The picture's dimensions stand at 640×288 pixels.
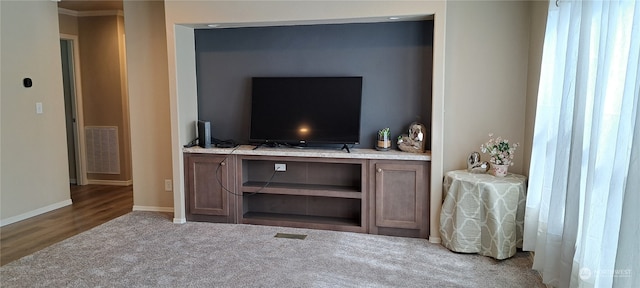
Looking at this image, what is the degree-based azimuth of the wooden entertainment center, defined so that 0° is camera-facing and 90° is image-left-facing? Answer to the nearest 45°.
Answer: approximately 0°

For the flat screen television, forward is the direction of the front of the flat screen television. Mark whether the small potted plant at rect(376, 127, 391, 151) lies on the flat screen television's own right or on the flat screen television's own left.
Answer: on the flat screen television's own left

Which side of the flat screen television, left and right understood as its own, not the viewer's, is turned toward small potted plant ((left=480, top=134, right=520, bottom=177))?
left

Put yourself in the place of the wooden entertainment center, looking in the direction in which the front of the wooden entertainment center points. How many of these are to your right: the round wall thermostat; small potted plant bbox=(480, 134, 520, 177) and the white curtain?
1

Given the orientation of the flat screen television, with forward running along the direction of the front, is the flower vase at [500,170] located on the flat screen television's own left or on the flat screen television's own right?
on the flat screen television's own left

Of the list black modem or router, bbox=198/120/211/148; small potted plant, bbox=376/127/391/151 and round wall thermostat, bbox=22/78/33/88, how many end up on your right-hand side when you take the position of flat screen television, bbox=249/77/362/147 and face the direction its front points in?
2

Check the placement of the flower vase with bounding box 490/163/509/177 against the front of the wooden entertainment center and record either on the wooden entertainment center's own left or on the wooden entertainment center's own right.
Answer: on the wooden entertainment center's own left

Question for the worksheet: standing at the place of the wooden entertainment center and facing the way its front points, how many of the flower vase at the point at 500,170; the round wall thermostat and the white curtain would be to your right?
1

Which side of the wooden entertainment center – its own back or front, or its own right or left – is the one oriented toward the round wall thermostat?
right

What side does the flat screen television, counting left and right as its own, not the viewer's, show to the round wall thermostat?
right

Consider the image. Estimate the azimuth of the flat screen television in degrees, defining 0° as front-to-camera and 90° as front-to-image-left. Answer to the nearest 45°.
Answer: approximately 0°

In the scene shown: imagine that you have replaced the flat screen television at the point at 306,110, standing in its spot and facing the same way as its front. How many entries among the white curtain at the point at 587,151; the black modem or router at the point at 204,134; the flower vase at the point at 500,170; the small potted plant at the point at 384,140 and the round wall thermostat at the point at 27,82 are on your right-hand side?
2

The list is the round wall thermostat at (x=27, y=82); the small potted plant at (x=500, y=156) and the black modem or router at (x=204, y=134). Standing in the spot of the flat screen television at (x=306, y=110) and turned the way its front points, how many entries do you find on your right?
2
